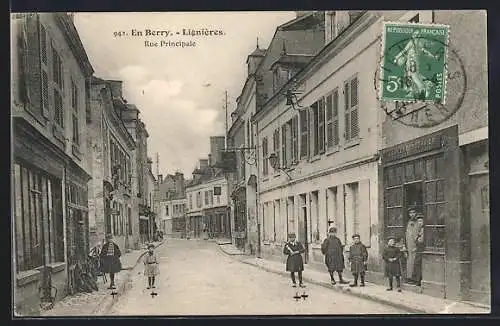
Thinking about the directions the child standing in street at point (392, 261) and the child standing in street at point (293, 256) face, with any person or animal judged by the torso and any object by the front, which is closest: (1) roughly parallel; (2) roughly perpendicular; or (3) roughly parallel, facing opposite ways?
roughly parallel

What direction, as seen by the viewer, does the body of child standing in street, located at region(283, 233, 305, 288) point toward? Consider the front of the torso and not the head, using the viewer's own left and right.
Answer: facing the viewer

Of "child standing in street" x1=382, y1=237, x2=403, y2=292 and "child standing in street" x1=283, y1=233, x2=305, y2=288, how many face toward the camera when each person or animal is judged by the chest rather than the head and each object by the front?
2

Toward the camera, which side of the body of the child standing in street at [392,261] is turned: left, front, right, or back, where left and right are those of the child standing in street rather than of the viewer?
front

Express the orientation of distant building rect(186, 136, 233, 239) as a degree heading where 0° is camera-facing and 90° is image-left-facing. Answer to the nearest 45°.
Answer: approximately 45°
